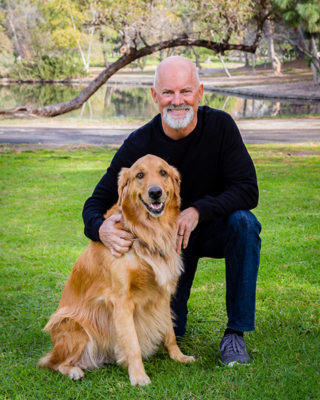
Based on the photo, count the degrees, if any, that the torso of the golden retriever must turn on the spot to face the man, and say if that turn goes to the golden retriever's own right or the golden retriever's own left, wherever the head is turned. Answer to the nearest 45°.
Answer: approximately 90° to the golden retriever's own left

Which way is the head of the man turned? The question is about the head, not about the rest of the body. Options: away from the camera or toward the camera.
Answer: toward the camera

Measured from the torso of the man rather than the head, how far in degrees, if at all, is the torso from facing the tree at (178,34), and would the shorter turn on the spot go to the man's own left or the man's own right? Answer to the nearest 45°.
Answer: approximately 180°

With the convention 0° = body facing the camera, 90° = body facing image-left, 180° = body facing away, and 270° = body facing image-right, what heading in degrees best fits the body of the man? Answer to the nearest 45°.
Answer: approximately 0°

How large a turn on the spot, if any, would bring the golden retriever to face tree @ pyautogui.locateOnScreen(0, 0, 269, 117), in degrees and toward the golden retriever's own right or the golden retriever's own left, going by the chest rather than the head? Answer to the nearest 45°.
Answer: approximately 135° to the golden retriever's own left

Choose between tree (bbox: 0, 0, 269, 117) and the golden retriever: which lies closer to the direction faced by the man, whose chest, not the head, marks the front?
the golden retriever

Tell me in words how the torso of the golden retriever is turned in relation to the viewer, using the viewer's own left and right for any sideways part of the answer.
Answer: facing the viewer and to the right of the viewer

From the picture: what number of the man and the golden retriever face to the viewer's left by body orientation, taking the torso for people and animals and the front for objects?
0
